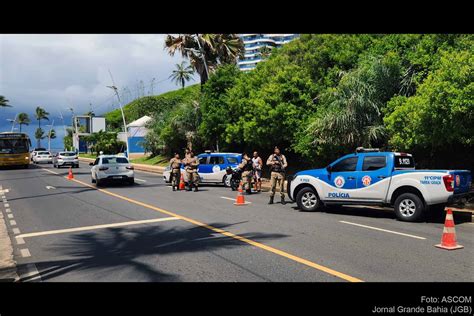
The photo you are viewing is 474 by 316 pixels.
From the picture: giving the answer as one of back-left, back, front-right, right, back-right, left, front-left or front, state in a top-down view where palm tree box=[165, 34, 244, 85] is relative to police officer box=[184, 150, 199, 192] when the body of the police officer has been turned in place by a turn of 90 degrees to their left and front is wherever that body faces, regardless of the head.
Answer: left

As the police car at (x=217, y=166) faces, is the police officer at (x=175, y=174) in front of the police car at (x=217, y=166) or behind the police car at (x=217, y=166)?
in front

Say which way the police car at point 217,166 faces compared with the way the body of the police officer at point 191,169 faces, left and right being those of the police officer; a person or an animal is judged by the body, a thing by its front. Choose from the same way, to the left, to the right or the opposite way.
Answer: to the right

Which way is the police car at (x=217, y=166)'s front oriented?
to the viewer's left

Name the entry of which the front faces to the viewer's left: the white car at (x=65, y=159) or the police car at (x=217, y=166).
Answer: the police car

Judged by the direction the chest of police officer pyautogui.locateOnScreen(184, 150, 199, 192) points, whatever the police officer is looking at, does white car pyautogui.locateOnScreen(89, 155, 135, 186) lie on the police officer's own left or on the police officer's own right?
on the police officer's own right

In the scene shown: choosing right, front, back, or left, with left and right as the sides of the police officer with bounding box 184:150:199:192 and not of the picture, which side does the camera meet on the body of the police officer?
front

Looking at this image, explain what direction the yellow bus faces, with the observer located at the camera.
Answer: facing the viewer

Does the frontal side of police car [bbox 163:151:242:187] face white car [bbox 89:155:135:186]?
yes

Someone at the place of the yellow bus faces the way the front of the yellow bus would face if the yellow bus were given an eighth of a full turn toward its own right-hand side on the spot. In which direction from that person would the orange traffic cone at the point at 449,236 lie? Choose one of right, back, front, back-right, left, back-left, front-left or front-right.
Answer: front-left

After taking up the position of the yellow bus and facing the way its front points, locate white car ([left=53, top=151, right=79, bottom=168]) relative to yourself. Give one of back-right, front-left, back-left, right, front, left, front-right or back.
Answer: left
